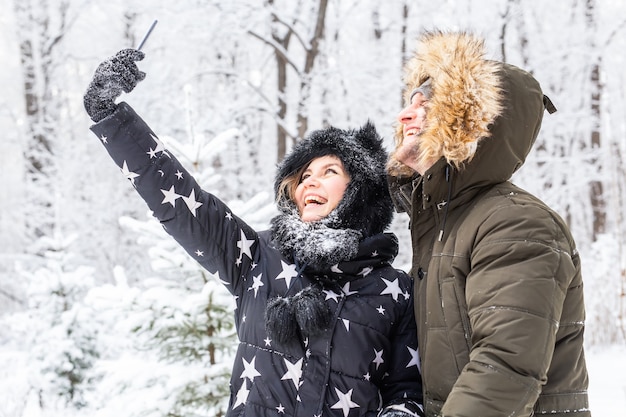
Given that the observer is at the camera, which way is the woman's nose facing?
facing the viewer and to the left of the viewer

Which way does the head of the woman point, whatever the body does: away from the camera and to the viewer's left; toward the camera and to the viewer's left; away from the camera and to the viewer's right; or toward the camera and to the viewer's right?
toward the camera and to the viewer's left
